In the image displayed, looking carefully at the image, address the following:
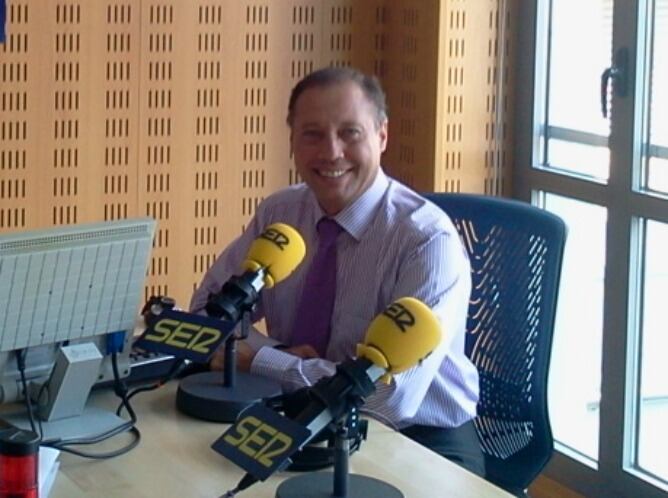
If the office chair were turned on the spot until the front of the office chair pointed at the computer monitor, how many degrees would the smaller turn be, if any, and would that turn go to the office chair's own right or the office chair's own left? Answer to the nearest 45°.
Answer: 0° — it already faces it

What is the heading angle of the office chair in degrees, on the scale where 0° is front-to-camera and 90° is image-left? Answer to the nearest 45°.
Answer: approximately 45°

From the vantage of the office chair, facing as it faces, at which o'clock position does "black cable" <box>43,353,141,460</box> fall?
The black cable is roughly at 12 o'clock from the office chair.

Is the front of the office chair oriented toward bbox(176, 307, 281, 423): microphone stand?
yes

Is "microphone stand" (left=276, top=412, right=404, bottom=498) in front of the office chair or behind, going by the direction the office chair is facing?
in front

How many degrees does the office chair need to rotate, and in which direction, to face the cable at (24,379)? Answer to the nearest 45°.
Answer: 0° — it already faces it

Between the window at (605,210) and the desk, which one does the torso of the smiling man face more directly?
the desk

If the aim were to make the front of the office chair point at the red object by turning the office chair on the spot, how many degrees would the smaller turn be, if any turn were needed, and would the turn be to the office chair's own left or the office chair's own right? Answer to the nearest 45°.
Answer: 0° — it already faces it

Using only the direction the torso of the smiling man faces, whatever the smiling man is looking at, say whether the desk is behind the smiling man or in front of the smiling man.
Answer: in front

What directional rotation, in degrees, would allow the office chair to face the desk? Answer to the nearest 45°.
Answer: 0° — it already faces it

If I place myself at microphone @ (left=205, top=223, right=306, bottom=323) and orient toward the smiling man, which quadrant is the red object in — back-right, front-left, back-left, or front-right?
back-left

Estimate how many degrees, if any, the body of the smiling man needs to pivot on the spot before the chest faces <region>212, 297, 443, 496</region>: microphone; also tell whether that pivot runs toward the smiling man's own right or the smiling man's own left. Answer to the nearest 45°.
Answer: approximately 45° to the smiling man's own left
